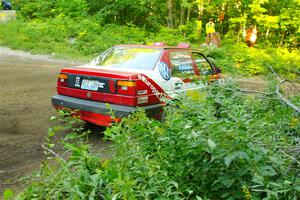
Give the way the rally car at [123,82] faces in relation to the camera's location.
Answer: facing away from the viewer and to the right of the viewer

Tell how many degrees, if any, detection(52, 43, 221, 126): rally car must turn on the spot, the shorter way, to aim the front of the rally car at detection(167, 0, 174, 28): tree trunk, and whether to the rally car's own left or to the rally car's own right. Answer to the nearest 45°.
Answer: approximately 45° to the rally car's own left
